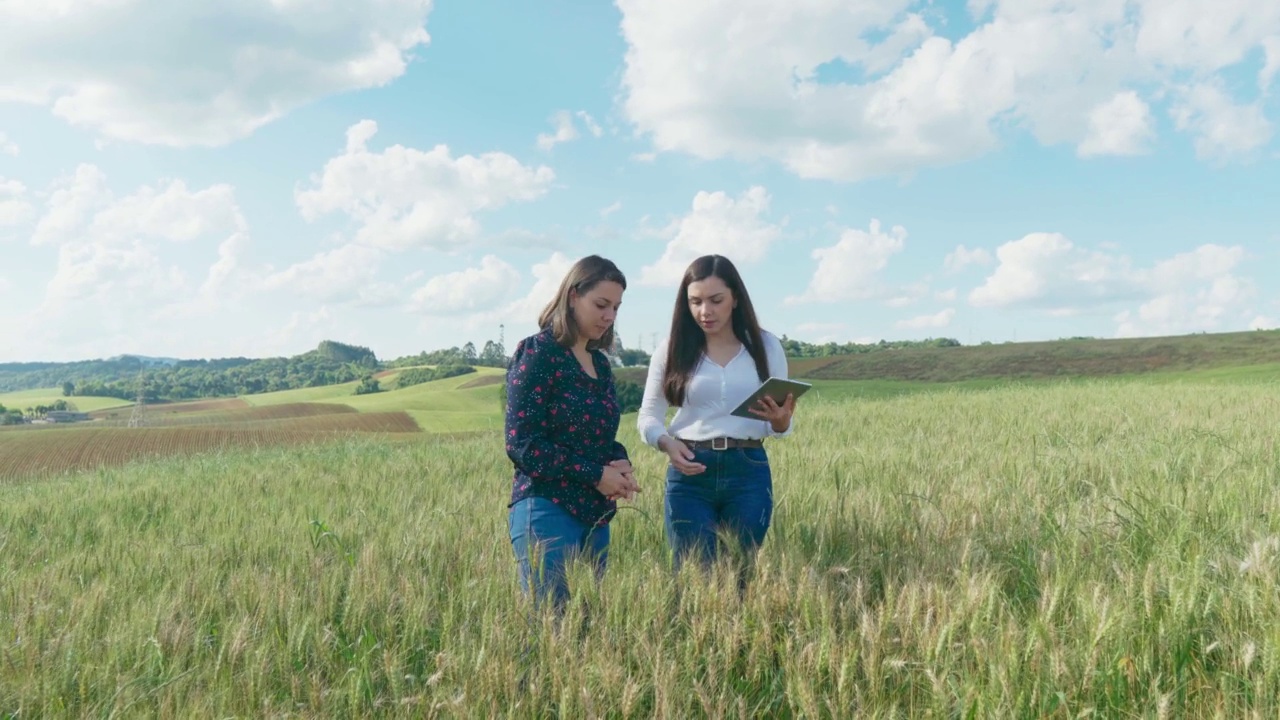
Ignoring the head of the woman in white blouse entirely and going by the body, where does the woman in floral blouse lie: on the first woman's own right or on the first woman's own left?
on the first woman's own right

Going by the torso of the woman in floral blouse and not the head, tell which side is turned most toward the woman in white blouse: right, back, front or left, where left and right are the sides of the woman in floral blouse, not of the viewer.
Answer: left

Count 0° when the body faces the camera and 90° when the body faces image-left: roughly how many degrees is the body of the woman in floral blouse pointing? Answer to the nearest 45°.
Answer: approximately 315°

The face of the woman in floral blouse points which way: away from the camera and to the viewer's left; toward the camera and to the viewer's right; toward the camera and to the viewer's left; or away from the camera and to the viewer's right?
toward the camera and to the viewer's right

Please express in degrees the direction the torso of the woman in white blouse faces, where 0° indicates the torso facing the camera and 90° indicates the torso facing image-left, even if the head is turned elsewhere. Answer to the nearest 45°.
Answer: approximately 0°
